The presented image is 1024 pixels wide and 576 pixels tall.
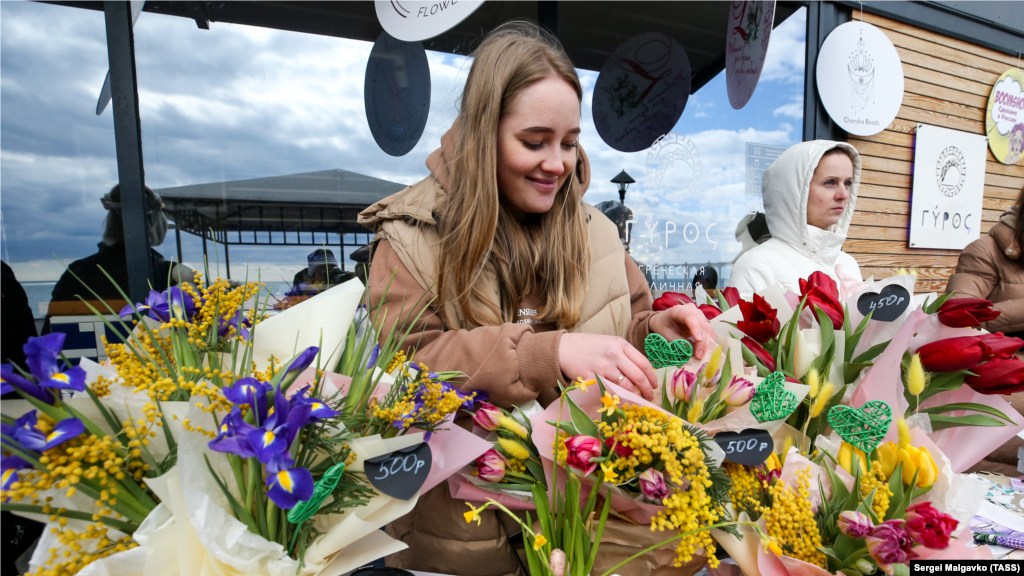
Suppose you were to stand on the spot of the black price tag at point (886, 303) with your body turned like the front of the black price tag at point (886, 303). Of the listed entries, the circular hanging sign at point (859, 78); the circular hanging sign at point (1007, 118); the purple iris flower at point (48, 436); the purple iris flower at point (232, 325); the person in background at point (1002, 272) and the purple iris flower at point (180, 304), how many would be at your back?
3

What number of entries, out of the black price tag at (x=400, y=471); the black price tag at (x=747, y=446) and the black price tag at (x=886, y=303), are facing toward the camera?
3

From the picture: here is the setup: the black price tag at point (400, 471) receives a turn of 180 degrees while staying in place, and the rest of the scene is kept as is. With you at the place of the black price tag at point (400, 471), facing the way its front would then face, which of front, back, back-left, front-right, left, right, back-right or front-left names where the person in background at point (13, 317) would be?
front-left

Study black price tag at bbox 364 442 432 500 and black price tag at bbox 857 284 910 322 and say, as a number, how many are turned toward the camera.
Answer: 2

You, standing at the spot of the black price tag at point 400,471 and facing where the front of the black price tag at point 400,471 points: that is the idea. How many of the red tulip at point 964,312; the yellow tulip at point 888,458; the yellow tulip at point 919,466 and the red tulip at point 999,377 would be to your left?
4

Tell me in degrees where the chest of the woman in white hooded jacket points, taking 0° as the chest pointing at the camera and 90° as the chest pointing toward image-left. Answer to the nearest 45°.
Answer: approximately 315°

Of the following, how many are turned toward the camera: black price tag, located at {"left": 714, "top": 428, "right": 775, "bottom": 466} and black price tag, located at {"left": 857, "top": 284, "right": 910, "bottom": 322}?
2

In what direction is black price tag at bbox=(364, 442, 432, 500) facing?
toward the camera

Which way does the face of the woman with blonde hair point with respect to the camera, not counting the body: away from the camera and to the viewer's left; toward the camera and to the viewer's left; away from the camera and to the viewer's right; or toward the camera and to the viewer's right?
toward the camera and to the viewer's right

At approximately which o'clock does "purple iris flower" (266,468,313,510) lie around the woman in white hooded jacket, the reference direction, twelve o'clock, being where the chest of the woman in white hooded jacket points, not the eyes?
The purple iris flower is roughly at 2 o'clock from the woman in white hooded jacket.

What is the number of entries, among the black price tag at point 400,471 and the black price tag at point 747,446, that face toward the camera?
2
